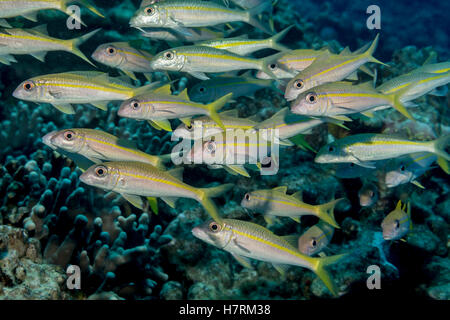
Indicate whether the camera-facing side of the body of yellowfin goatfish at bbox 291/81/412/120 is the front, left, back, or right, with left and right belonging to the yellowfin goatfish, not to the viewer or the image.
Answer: left

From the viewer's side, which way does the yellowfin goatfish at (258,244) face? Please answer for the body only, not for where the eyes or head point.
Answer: to the viewer's left

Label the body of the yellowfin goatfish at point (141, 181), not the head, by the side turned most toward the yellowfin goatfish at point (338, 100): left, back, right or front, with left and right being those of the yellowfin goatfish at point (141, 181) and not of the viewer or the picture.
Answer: back

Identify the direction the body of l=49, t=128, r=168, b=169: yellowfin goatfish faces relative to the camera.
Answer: to the viewer's left

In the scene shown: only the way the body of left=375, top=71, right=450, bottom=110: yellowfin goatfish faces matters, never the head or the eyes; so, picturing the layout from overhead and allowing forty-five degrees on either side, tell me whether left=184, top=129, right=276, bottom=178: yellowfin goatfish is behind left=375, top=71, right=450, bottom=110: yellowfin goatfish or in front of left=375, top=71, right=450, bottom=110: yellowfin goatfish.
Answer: in front

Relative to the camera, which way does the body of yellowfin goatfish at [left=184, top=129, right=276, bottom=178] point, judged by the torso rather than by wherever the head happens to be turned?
to the viewer's left

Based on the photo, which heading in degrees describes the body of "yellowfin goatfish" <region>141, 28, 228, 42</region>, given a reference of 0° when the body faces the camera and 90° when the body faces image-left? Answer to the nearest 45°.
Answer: approximately 90°

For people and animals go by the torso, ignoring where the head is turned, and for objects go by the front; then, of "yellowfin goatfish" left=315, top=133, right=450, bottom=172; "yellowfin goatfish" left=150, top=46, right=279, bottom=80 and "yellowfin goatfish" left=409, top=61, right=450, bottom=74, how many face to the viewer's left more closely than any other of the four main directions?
3

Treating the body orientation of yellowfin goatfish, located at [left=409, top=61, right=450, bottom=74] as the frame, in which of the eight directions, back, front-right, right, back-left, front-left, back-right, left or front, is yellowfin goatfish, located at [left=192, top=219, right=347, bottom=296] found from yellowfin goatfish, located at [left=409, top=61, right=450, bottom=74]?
front-left

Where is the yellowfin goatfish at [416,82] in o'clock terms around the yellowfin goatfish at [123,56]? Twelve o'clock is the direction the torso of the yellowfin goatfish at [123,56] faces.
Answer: the yellowfin goatfish at [416,82] is roughly at 7 o'clock from the yellowfin goatfish at [123,56].

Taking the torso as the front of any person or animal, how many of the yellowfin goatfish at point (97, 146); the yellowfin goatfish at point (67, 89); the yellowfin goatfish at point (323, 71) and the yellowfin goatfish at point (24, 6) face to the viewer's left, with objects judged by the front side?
4

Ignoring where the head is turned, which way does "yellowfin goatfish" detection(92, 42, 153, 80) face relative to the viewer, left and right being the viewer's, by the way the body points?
facing to the left of the viewer

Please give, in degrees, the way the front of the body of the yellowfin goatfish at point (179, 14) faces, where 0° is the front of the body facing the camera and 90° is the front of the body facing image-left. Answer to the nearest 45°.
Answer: approximately 90°

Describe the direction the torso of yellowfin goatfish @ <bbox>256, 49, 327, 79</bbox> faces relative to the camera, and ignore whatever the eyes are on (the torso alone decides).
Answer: to the viewer's left
